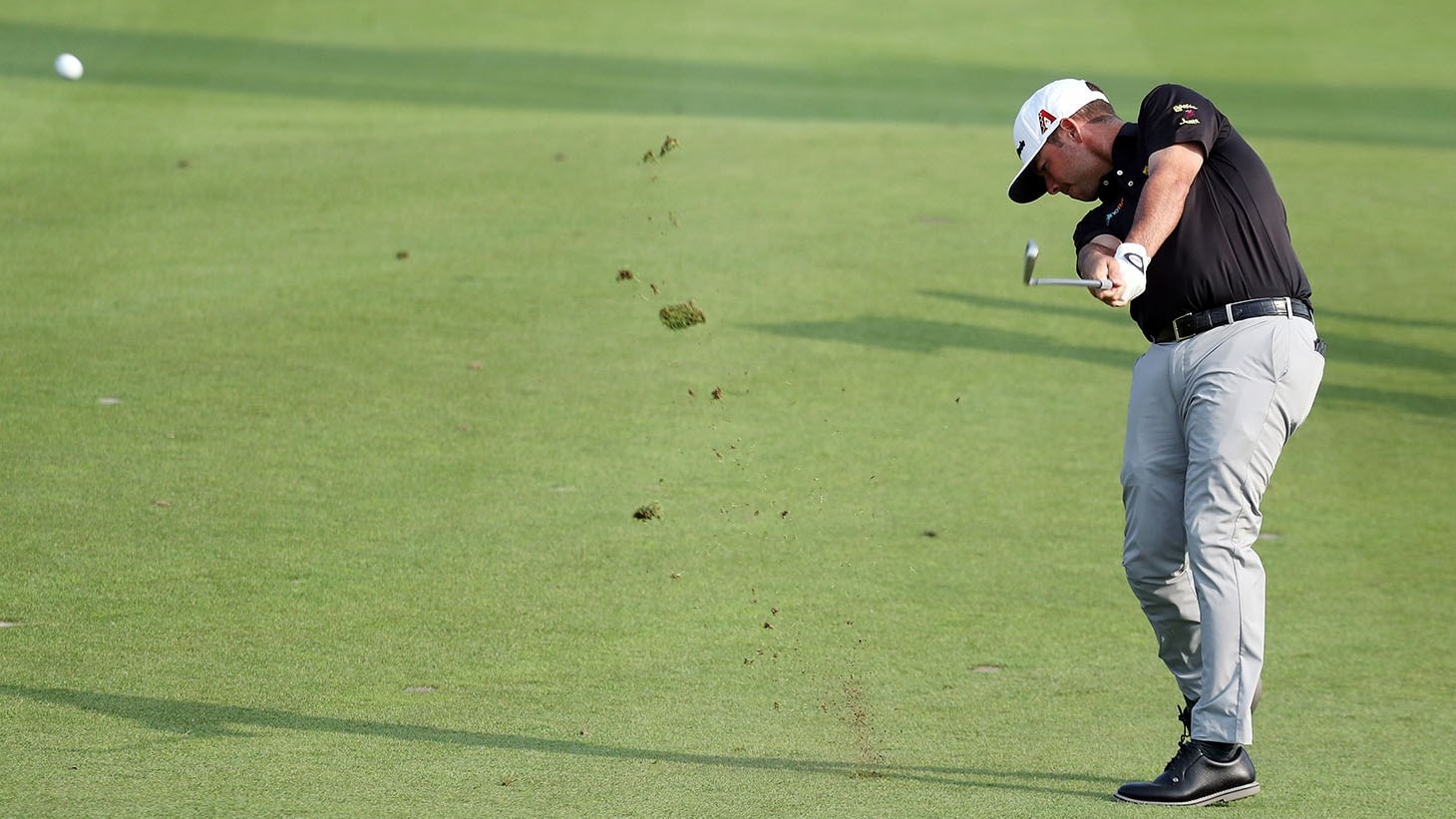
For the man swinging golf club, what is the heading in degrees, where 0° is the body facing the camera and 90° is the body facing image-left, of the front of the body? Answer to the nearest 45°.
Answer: approximately 45°
